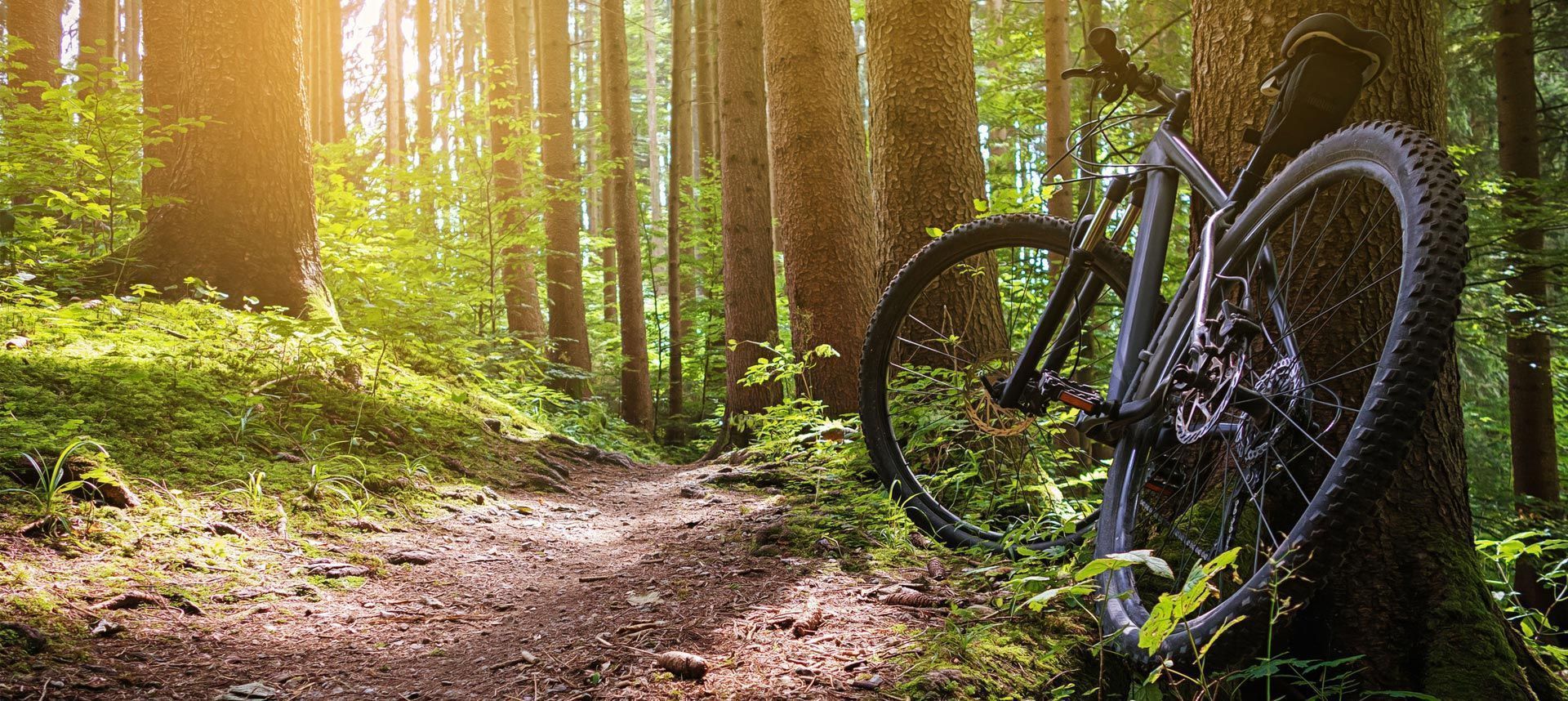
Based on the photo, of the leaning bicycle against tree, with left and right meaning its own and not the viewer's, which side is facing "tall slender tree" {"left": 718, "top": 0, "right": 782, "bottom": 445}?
front

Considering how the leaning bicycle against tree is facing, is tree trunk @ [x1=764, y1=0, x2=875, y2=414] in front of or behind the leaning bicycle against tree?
in front

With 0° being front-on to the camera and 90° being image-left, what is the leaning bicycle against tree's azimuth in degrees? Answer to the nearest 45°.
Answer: approximately 135°

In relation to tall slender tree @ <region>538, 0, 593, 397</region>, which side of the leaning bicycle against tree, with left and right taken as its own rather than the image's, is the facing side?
front

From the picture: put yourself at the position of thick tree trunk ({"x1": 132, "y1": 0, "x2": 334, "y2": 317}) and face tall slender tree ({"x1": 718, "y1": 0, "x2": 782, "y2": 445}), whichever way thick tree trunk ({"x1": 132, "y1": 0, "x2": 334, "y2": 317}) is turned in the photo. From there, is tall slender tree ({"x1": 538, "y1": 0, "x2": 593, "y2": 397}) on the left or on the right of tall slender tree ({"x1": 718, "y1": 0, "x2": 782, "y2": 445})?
left

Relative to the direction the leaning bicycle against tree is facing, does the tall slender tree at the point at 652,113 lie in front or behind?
in front

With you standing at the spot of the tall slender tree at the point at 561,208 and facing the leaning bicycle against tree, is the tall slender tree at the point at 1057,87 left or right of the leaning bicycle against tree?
left

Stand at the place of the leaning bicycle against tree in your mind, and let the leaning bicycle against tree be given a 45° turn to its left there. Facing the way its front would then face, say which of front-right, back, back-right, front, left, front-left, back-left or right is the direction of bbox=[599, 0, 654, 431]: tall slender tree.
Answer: front-right

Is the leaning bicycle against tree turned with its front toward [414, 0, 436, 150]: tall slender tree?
yes

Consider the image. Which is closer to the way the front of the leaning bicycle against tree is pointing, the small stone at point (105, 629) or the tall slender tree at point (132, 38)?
the tall slender tree

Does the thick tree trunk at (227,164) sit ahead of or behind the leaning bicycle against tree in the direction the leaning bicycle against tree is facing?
ahead

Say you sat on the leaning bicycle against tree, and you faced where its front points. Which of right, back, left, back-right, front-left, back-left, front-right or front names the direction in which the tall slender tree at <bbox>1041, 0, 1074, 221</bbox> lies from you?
front-right

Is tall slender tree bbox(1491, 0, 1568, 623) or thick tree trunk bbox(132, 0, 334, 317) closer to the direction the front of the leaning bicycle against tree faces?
the thick tree trunk

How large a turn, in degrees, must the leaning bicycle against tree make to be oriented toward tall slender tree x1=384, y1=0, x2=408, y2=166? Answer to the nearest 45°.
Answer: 0° — it already faces it

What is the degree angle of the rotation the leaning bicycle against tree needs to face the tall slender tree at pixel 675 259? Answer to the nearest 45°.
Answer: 0° — it already faces it
